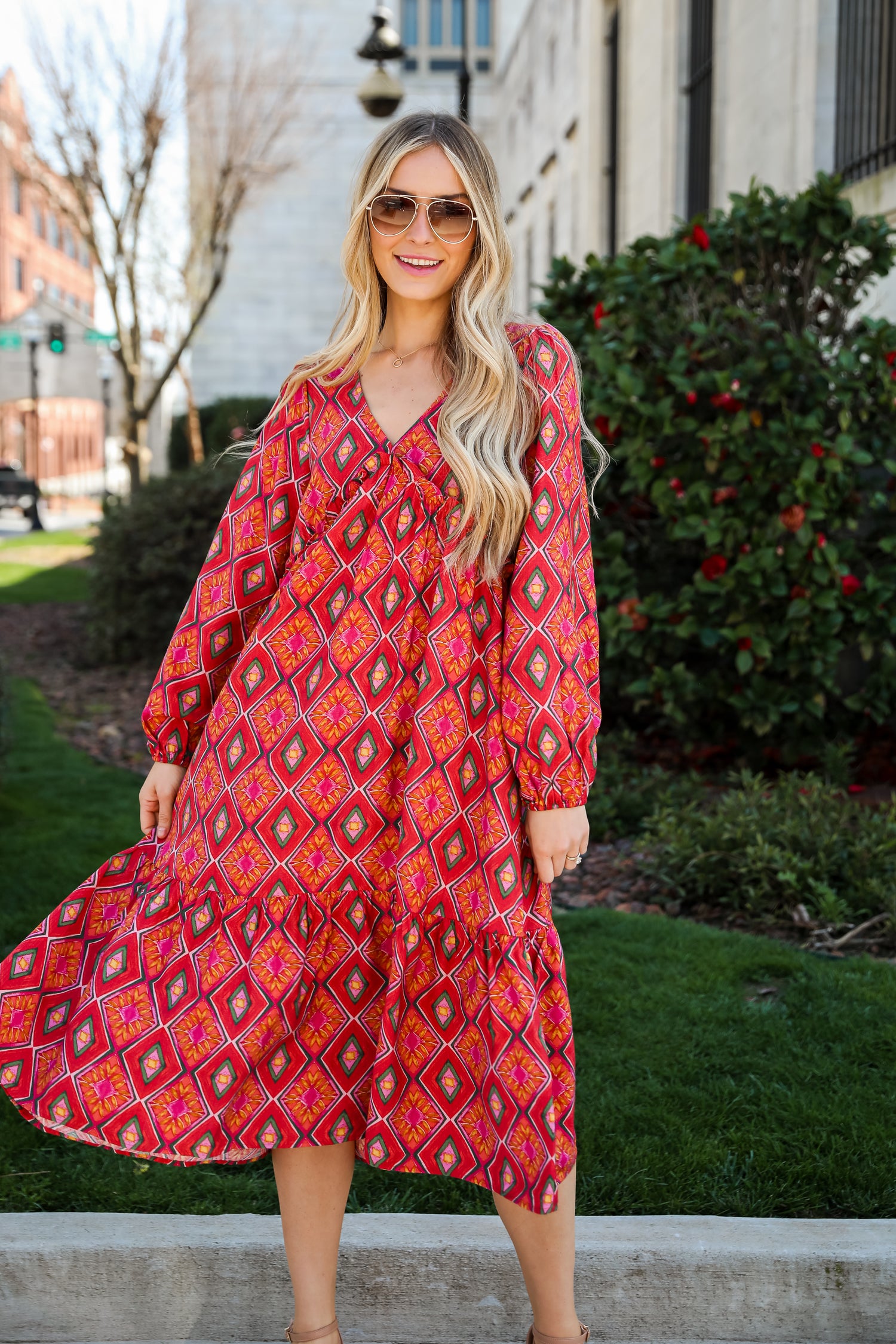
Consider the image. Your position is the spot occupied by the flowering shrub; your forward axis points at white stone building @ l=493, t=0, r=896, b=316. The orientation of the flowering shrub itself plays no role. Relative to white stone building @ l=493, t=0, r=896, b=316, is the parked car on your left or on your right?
left

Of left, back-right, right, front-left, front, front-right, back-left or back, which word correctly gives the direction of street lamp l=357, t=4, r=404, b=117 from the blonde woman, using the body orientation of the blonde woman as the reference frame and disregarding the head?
back

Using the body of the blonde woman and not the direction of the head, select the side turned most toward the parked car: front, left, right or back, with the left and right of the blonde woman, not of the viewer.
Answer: back

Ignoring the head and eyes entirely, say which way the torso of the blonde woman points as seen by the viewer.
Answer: toward the camera

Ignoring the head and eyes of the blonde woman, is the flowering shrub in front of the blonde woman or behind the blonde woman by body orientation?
behind

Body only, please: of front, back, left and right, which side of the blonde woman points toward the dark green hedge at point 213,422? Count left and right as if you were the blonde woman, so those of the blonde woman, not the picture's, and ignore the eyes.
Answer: back

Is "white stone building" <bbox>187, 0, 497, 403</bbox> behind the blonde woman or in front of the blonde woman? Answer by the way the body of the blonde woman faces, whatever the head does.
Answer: behind
